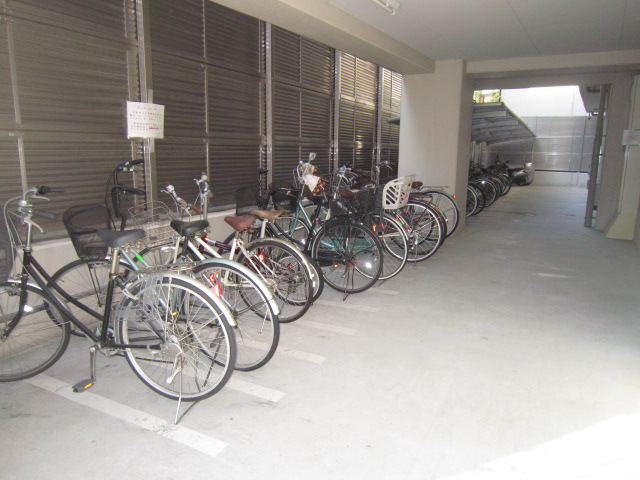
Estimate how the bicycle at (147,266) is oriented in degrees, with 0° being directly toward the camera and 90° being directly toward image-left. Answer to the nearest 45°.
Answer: approximately 135°

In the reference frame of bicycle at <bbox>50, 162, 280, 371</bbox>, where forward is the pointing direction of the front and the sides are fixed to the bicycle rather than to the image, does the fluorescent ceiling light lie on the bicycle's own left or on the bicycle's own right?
on the bicycle's own right

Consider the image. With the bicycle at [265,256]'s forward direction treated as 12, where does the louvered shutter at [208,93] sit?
The louvered shutter is roughly at 1 o'clock from the bicycle.

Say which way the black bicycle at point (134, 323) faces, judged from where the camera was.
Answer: facing away from the viewer and to the left of the viewer

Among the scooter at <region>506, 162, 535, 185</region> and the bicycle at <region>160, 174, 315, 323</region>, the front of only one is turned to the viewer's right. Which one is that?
the scooter

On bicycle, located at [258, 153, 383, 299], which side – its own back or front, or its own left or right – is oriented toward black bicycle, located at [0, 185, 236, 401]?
left

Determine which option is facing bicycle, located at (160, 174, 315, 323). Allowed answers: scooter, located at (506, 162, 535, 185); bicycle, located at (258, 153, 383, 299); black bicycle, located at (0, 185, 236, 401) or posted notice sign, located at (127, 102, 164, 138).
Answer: the posted notice sign

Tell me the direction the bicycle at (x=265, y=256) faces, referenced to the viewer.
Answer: facing away from the viewer and to the left of the viewer

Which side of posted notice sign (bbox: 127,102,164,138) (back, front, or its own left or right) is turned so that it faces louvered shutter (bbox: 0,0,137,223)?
right

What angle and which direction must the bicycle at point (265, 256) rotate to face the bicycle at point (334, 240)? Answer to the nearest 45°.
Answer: approximately 90° to its right

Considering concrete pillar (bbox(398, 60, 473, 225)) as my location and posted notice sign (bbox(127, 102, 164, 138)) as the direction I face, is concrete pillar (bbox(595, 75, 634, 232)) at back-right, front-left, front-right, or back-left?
back-left

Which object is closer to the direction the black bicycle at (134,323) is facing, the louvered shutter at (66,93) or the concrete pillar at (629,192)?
the louvered shutter
